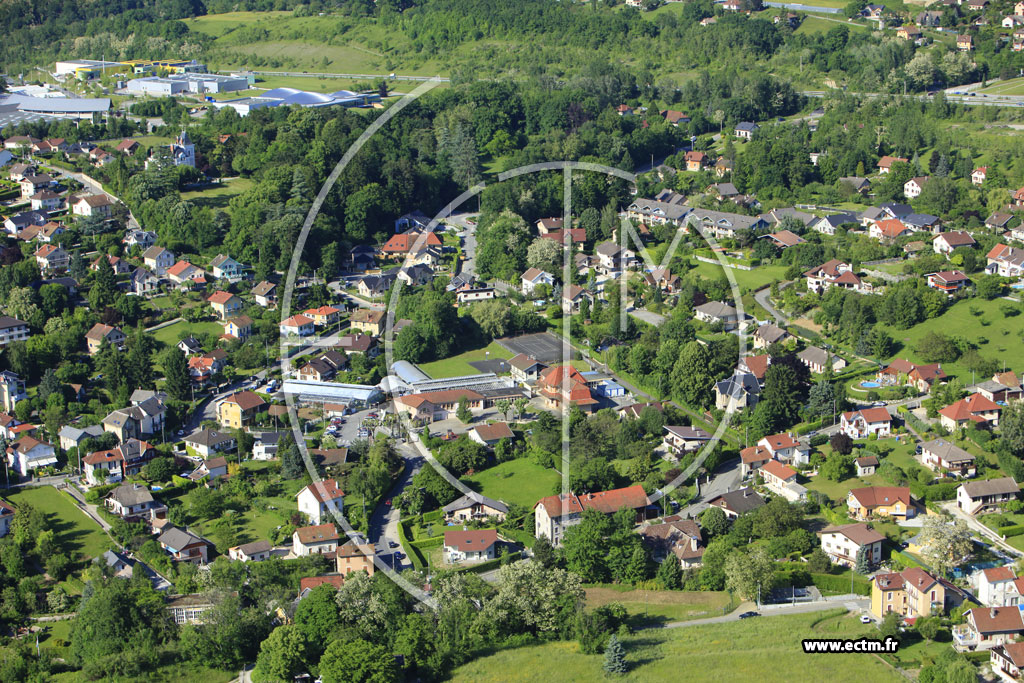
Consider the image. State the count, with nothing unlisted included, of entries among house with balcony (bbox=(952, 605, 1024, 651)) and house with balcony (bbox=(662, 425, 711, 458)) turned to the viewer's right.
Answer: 0

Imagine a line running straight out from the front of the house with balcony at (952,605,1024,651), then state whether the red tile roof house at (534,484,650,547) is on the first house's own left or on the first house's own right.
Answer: on the first house's own right

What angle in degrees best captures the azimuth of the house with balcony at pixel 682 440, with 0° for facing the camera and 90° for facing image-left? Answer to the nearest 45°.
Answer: approximately 45°

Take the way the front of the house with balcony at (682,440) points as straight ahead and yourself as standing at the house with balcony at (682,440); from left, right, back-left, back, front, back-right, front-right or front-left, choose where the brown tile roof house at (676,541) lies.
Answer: front-left

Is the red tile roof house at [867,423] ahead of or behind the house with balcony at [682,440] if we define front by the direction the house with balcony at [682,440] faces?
behind

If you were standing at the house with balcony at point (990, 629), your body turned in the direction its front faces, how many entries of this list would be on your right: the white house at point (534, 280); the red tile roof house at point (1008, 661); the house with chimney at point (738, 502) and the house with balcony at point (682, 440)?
3

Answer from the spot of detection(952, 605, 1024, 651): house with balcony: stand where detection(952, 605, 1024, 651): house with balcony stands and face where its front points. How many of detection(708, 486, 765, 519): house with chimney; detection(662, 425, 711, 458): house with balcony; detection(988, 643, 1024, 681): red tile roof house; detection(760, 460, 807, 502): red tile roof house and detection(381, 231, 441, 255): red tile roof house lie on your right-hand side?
4

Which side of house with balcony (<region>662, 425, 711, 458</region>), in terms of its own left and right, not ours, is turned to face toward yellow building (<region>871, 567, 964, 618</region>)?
left

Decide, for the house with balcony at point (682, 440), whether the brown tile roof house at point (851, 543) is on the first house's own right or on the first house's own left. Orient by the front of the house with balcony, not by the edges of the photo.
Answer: on the first house's own left

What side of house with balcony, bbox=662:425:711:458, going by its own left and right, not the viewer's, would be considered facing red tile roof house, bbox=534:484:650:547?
front

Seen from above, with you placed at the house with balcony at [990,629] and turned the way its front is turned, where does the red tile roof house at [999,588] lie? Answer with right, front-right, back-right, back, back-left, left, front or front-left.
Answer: back-right

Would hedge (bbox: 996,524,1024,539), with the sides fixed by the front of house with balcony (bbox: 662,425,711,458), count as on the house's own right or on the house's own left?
on the house's own left

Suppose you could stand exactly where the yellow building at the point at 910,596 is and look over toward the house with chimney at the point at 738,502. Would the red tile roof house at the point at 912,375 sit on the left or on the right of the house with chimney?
right

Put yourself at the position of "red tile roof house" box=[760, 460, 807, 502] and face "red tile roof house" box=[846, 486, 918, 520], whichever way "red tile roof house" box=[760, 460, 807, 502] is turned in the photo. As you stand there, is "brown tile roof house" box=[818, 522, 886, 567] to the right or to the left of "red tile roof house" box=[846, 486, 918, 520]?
right

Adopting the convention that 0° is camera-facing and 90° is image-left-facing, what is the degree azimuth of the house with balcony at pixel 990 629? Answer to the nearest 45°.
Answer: approximately 45°
